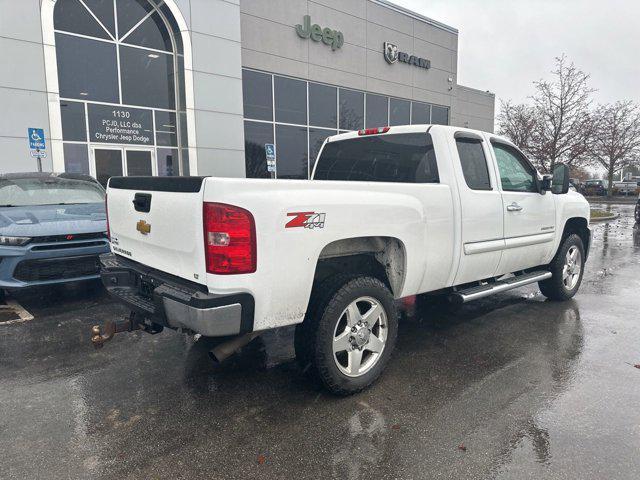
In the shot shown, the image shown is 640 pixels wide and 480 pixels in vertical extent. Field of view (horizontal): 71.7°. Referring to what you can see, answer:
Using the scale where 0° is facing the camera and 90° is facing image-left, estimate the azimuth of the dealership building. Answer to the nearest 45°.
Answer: approximately 315°

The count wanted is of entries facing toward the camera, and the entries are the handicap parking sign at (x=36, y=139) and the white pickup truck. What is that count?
1

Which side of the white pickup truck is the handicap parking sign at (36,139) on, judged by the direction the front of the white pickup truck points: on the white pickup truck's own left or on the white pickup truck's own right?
on the white pickup truck's own left

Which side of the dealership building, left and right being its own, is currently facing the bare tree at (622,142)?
left

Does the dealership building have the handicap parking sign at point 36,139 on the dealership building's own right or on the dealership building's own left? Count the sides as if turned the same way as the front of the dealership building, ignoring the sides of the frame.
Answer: on the dealership building's own right

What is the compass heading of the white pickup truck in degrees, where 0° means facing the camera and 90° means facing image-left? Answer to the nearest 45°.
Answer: approximately 225°

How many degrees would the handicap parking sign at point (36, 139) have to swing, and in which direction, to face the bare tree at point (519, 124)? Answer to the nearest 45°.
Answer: approximately 90° to its left

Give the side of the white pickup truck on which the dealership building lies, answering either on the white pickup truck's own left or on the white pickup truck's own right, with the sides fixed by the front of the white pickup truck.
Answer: on the white pickup truck's own left
